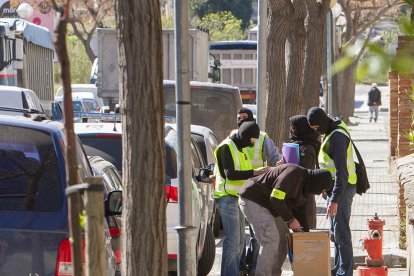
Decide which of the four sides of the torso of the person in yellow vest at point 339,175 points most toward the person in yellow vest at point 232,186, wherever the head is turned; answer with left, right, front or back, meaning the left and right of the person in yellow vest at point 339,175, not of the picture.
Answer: front

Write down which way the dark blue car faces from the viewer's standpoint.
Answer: facing away from the viewer

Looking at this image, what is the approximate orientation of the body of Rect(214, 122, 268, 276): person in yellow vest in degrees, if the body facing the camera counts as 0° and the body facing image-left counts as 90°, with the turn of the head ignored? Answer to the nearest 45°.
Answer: approximately 270°

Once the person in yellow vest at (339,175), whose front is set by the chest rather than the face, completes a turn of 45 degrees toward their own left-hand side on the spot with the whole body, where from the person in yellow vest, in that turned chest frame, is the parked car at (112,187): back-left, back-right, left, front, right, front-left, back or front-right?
front

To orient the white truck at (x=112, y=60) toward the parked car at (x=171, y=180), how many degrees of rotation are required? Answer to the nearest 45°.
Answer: approximately 180°

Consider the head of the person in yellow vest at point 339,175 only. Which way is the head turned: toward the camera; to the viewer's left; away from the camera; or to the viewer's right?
to the viewer's left

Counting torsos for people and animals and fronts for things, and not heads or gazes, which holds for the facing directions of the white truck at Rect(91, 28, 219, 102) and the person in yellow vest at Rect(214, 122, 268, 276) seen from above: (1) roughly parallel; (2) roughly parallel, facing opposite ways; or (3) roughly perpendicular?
roughly perpendicular

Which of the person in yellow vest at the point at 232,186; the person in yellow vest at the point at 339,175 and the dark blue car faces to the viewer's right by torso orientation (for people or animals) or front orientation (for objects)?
the person in yellow vest at the point at 232,186

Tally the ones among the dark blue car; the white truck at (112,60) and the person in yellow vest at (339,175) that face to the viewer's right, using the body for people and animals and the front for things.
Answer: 0

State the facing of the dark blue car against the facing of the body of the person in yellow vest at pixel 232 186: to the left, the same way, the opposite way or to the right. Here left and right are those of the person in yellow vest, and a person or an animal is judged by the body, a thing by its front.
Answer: to the left

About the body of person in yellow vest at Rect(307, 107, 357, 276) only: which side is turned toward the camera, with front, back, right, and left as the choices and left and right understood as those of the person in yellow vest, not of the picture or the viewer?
left

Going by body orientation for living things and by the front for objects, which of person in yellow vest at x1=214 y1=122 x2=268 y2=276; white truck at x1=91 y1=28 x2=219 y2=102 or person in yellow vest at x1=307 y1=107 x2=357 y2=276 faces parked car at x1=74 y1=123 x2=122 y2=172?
person in yellow vest at x1=307 y1=107 x2=357 y2=276

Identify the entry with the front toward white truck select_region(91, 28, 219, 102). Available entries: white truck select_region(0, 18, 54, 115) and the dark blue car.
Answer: the dark blue car
